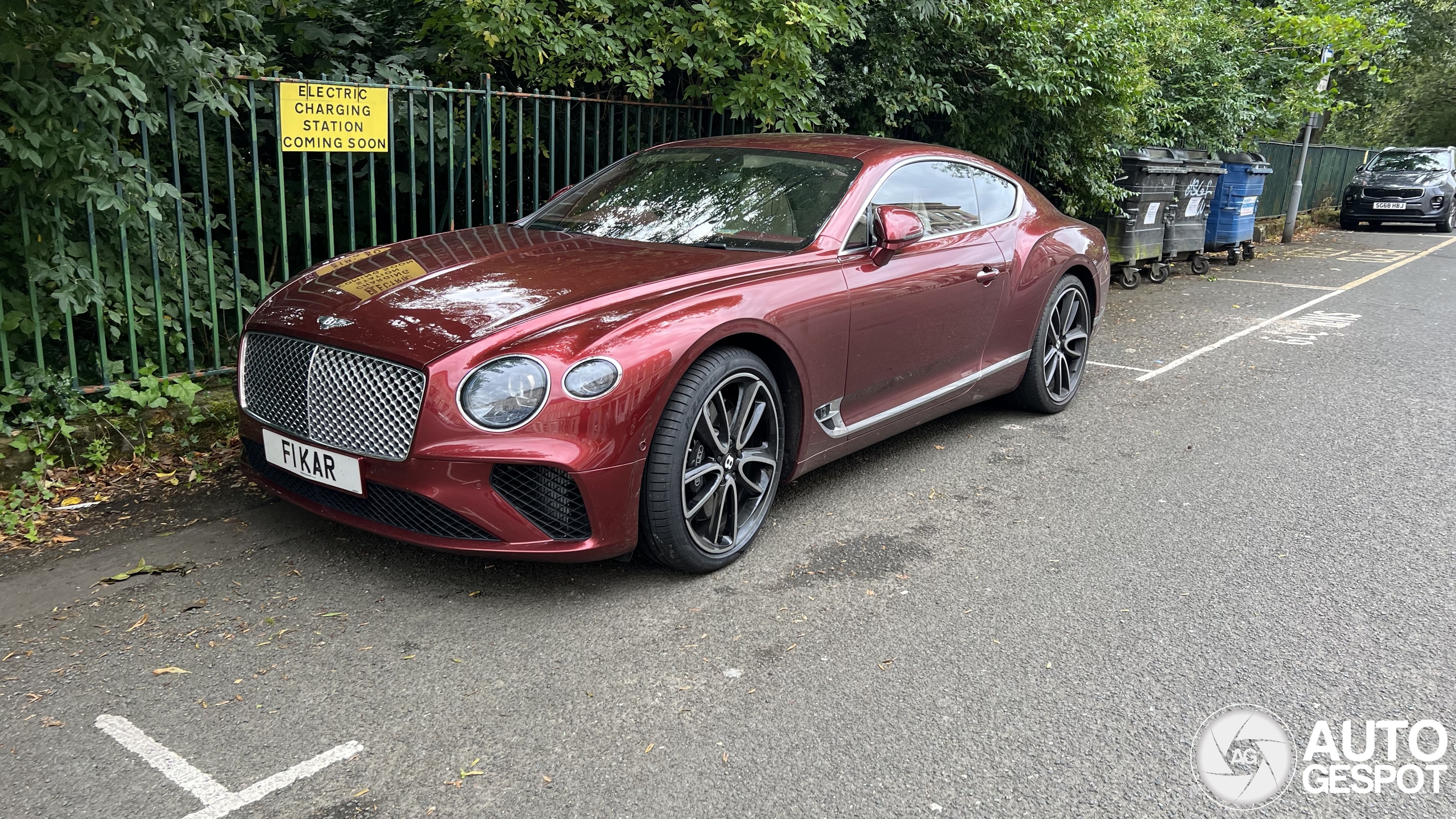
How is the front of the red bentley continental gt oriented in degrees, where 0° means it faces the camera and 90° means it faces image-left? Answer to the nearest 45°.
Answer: approximately 45°

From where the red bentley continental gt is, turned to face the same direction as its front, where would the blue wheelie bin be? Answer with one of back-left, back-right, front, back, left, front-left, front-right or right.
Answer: back

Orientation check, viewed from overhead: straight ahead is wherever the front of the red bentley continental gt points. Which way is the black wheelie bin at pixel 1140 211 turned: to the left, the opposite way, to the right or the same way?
to the left

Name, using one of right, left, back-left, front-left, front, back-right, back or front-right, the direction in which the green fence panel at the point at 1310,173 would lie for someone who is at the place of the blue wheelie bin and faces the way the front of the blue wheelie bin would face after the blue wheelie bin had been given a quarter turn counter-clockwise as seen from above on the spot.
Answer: front-left

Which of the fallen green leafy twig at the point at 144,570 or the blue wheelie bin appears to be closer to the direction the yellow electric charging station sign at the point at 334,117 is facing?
the fallen green leafy twig

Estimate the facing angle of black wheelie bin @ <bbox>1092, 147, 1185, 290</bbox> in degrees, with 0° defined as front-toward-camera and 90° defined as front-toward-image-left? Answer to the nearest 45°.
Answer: approximately 315°

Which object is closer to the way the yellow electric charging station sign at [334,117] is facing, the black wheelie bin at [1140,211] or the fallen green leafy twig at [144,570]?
the fallen green leafy twig

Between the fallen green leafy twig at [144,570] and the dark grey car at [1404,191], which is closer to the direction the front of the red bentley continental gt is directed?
the fallen green leafy twig

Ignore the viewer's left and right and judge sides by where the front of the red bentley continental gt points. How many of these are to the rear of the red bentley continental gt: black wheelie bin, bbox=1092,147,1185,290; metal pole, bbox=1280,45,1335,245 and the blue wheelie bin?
3

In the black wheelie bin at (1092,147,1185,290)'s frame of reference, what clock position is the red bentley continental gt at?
The red bentley continental gt is roughly at 2 o'clock from the black wheelie bin.

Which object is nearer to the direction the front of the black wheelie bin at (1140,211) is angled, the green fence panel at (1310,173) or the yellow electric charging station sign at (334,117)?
the yellow electric charging station sign

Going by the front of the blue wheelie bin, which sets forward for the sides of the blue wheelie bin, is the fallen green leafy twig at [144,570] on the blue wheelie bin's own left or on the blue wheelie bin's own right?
on the blue wheelie bin's own right

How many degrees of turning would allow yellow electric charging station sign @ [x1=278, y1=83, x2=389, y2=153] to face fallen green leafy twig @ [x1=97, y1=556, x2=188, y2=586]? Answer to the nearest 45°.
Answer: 0° — it already faces it

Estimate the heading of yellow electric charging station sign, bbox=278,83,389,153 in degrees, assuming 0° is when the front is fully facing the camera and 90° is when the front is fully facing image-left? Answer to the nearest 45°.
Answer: approximately 0°

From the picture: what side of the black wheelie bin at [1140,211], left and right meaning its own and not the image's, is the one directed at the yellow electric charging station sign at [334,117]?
right
